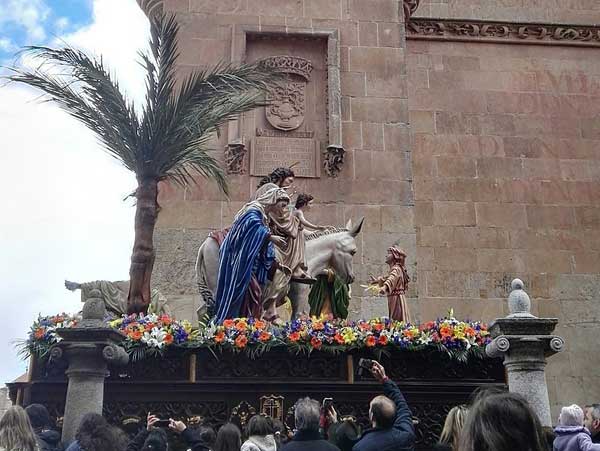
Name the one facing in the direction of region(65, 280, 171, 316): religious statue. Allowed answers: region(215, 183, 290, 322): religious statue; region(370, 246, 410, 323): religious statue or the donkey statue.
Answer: region(370, 246, 410, 323): religious statue

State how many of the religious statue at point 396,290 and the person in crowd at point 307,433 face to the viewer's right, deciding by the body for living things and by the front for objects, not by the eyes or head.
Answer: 0

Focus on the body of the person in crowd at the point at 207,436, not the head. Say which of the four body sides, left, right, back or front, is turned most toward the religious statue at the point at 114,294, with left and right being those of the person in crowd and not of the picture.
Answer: front

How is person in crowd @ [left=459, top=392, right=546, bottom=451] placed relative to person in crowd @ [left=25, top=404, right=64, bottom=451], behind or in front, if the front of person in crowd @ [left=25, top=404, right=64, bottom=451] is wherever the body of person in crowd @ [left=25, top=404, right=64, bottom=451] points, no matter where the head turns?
behind

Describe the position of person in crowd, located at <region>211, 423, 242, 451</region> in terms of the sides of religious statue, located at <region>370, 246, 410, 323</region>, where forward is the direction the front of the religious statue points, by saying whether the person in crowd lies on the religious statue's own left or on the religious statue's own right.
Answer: on the religious statue's own left

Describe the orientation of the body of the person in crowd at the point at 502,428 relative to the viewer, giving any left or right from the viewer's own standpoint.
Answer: facing away from the viewer

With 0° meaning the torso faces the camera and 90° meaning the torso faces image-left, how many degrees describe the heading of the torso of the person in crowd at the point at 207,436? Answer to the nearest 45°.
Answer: approximately 180°

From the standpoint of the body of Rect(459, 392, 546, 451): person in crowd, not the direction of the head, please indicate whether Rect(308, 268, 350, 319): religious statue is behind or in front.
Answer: in front

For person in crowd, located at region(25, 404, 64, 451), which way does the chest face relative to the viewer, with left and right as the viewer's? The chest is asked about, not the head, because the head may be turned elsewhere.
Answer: facing away from the viewer

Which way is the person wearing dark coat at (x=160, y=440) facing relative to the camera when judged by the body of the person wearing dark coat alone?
away from the camera

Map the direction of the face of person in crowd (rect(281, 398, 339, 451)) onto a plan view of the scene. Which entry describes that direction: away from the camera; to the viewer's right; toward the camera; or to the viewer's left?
away from the camera

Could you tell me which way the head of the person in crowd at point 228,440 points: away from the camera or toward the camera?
away from the camera

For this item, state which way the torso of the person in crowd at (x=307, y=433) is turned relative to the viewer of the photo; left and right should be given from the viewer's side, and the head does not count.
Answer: facing away from the viewer

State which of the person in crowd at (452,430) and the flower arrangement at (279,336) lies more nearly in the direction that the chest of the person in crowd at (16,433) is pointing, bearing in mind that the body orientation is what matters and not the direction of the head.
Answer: the flower arrangement

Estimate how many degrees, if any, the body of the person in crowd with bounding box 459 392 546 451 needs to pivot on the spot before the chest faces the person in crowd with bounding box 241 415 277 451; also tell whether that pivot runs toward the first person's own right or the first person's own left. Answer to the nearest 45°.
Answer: approximately 45° to the first person's own left

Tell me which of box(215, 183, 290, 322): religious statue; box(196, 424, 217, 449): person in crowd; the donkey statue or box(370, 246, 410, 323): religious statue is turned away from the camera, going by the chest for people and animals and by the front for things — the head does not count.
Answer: the person in crowd

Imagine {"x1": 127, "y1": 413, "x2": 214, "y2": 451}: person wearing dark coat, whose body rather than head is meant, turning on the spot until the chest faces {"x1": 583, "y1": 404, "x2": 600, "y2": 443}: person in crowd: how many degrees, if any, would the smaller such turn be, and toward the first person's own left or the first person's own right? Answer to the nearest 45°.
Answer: approximately 90° to the first person's own right
